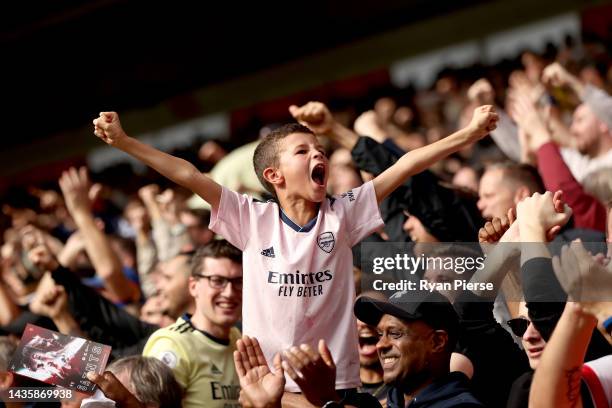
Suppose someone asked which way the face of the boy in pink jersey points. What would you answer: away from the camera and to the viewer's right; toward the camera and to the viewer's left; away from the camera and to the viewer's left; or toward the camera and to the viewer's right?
toward the camera and to the viewer's right

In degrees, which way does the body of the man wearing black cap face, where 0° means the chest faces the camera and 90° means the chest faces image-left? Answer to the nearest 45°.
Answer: approximately 45°

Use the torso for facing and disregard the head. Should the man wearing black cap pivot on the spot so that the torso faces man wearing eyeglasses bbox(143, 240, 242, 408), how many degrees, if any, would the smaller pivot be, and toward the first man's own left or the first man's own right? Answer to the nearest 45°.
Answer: approximately 90° to the first man's own right

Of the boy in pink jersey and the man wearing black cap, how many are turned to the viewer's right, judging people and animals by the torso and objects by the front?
0

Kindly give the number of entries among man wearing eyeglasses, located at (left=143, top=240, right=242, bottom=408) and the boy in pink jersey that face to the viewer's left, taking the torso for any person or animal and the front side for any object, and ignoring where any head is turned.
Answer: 0

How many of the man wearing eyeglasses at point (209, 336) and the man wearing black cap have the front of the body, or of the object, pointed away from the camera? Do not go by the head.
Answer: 0

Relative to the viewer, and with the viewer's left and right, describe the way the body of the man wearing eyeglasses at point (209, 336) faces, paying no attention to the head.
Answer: facing the viewer and to the right of the viewer

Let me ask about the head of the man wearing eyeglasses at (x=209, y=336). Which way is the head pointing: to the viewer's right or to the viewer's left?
to the viewer's right

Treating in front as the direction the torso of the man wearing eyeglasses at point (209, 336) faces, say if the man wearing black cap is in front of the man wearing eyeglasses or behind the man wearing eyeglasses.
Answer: in front

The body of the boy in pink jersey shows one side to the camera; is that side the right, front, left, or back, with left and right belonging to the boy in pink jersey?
front
